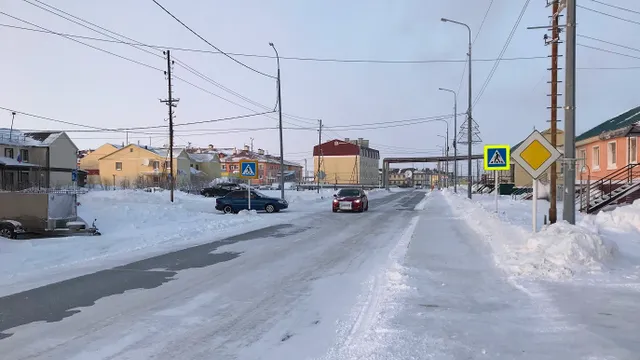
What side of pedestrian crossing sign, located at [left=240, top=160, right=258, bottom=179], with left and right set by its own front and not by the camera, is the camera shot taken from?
front

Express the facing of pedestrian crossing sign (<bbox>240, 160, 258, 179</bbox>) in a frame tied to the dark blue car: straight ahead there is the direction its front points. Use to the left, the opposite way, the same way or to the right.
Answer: to the right

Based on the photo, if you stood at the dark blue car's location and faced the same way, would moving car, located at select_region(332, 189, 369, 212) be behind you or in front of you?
in front

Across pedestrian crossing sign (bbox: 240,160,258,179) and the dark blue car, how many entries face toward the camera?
1

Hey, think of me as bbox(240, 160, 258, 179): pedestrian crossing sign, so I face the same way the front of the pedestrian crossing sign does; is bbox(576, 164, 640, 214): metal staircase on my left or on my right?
on my left

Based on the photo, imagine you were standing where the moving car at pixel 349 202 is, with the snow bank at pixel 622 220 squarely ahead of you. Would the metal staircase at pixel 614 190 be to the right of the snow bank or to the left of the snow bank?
left

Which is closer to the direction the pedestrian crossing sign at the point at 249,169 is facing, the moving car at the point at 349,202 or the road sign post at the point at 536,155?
the road sign post

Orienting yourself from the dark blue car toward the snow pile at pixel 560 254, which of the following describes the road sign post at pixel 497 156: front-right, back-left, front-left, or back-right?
front-left

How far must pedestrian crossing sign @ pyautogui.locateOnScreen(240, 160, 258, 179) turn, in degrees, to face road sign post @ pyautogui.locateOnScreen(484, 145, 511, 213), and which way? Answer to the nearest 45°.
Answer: approximately 45° to its left

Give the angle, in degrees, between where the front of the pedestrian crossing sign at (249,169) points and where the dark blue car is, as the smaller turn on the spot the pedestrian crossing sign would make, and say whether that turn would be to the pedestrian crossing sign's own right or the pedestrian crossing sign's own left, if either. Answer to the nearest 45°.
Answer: approximately 180°

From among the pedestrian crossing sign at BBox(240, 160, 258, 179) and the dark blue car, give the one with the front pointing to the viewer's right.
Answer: the dark blue car

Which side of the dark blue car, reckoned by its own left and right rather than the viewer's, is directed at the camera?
right

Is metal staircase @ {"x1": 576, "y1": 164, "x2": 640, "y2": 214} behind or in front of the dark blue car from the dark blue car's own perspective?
in front
